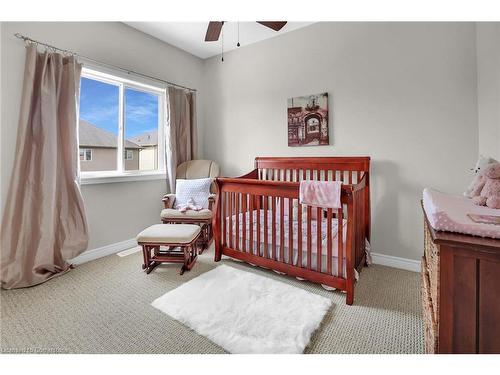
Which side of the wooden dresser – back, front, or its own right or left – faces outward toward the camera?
left

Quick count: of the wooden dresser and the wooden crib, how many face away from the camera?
0

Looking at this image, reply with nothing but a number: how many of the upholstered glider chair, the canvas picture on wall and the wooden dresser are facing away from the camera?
0

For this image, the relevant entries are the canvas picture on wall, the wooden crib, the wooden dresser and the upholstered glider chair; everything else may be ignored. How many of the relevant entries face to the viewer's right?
0

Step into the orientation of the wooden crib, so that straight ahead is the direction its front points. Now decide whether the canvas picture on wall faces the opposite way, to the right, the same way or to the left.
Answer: the same way

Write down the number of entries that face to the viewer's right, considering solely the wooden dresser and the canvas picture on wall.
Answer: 0

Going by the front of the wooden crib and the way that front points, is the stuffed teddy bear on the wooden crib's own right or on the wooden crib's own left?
on the wooden crib's own left

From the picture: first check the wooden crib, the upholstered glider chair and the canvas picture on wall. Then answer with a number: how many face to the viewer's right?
0

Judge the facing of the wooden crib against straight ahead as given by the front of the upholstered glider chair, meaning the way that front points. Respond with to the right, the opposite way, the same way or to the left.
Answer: the same way

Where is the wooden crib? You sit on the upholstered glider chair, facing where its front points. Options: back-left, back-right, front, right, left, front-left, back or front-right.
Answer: left

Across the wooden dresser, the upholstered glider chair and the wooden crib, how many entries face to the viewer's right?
0

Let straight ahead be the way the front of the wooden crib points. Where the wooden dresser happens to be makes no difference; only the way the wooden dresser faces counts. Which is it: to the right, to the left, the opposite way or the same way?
to the right

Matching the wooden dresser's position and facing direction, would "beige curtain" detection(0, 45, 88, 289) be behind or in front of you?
in front

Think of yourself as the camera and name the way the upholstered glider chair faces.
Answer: facing the viewer and to the left of the viewer

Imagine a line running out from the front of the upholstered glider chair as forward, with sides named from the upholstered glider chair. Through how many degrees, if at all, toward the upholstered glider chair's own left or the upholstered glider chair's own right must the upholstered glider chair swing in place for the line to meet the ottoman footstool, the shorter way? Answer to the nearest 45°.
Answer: approximately 45° to the upholstered glider chair's own left
